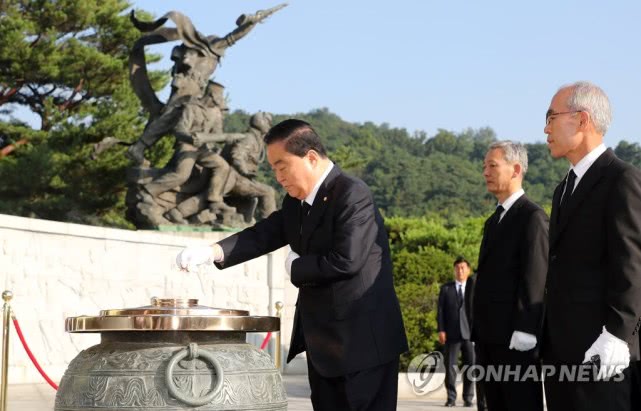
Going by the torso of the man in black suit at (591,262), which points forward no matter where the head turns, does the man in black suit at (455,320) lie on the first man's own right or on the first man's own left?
on the first man's own right

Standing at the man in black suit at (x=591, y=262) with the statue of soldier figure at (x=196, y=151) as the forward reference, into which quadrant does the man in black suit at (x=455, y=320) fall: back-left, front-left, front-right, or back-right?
front-right

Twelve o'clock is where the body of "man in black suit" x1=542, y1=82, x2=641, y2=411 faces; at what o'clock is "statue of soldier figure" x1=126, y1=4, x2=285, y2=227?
The statue of soldier figure is roughly at 2 o'clock from the man in black suit.

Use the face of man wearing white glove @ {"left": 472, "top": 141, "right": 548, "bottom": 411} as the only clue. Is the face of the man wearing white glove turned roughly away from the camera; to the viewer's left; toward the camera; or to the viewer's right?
to the viewer's left

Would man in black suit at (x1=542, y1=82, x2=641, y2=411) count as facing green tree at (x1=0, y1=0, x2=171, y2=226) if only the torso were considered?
no

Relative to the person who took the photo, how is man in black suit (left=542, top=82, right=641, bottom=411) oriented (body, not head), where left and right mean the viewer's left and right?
facing to the left of the viewer

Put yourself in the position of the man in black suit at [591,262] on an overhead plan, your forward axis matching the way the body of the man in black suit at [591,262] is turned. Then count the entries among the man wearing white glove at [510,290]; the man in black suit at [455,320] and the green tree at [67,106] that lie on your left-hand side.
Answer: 0

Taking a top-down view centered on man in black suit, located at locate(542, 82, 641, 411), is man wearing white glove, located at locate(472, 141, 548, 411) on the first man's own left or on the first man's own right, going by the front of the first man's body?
on the first man's own right

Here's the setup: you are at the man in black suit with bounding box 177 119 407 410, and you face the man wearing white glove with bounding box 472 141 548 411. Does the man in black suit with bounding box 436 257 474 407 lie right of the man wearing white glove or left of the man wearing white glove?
left

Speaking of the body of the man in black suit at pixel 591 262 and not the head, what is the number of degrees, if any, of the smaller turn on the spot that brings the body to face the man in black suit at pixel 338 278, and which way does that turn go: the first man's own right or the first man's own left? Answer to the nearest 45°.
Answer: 0° — they already face them

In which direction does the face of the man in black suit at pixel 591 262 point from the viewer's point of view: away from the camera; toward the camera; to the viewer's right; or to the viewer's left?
to the viewer's left

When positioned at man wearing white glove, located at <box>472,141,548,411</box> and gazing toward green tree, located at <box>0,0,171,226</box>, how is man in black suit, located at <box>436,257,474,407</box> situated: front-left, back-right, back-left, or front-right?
front-right

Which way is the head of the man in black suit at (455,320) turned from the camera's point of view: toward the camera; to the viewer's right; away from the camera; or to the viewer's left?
toward the camera
